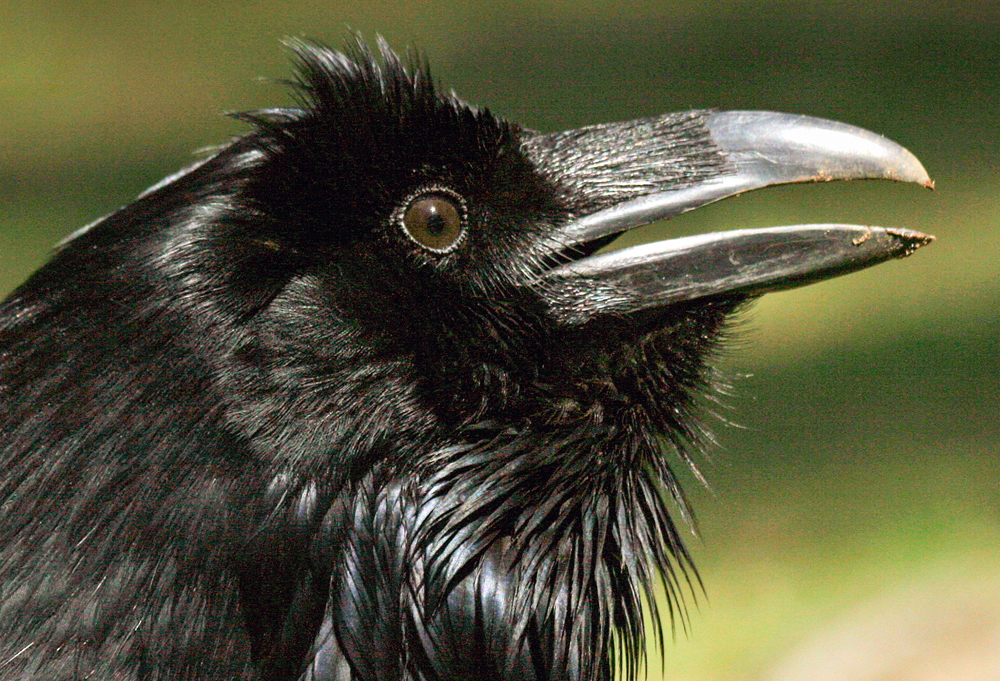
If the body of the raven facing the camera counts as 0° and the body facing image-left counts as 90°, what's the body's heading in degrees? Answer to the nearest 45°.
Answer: approximately 270°
